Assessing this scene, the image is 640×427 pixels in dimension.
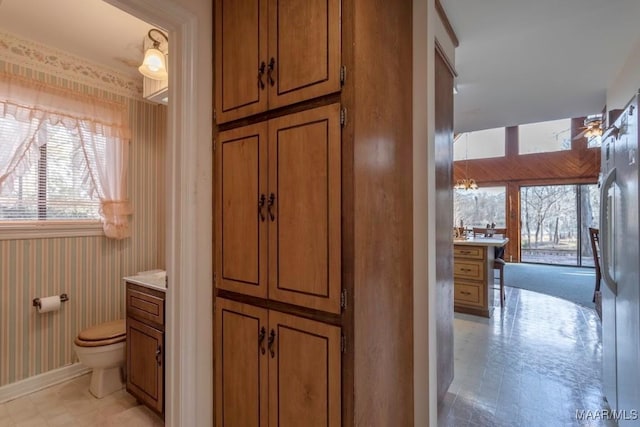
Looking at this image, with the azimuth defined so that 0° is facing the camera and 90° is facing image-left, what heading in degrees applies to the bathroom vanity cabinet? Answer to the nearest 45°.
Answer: approximately 45°

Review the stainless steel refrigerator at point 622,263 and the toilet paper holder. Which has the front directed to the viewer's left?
the stainless steel refrigerator

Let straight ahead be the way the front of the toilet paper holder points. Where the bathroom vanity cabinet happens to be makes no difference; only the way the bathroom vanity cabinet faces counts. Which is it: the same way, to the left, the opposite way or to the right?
to the right

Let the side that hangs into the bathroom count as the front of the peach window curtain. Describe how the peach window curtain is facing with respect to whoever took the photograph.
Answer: facing the viewer and to the right of the viewer

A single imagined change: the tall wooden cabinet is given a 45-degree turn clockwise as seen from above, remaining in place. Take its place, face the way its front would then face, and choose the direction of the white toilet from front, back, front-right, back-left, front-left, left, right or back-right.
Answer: front-right

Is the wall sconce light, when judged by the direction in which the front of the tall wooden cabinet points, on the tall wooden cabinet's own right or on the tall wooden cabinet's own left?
on the tall wooden cabinet's own right

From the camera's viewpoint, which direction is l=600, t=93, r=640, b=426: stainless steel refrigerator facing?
to the viewer's left

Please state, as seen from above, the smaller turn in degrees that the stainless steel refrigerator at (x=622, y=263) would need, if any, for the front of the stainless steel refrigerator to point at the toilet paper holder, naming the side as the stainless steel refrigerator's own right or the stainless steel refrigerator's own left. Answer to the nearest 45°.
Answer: approximately 45° to the stainless steel refrigerator's own left
